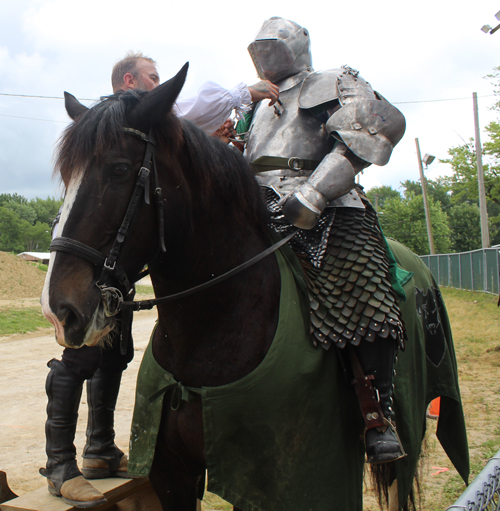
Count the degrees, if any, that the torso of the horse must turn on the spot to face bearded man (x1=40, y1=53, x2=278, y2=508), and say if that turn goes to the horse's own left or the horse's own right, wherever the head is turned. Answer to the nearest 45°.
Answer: approximately 90° to the horse's own right

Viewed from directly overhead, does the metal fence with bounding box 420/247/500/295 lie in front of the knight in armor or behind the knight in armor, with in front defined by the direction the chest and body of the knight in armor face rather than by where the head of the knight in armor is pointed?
behind

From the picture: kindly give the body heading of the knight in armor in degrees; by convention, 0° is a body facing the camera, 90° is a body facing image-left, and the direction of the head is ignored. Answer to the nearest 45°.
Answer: approximately 45°

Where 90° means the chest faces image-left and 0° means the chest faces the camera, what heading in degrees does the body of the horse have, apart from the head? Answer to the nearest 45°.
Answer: approximately 45°
